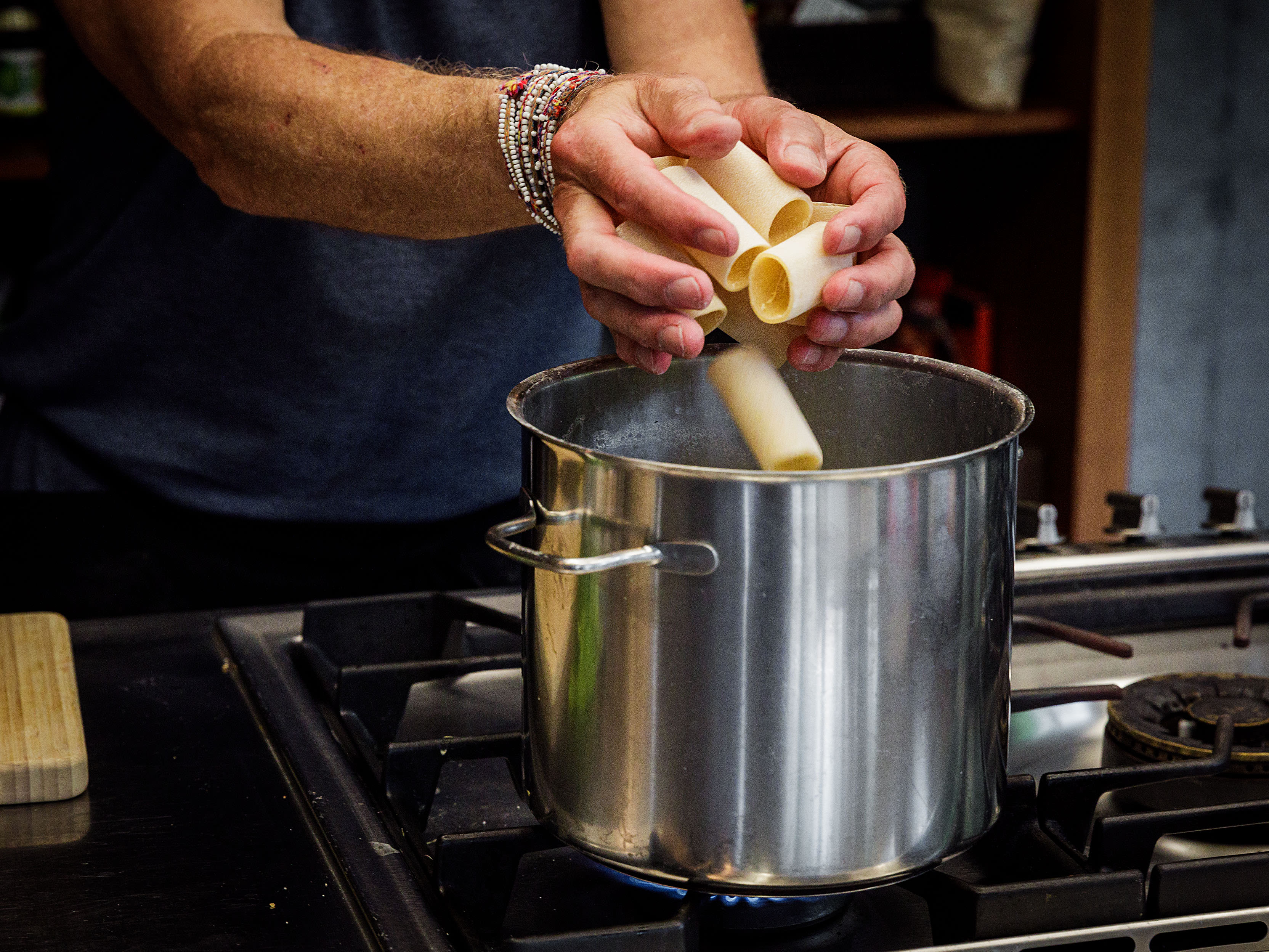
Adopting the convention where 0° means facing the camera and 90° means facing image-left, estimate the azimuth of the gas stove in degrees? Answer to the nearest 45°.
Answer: approximately 180°

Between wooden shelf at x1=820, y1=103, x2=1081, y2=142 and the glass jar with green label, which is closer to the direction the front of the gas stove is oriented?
the wooden shelf

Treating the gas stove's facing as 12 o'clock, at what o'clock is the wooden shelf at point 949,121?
The wooden shelf is roughly at 12 o'clock from the gas stove.
